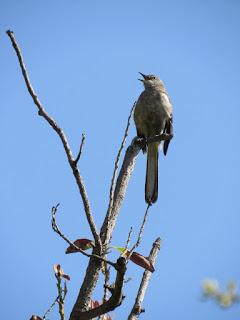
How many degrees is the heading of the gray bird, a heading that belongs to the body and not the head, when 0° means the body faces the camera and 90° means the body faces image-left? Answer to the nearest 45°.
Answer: approximately 45°

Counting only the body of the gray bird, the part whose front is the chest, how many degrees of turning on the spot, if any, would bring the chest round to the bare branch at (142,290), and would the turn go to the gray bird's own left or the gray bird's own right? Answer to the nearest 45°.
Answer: approximately 45° to the gray bird's own left
